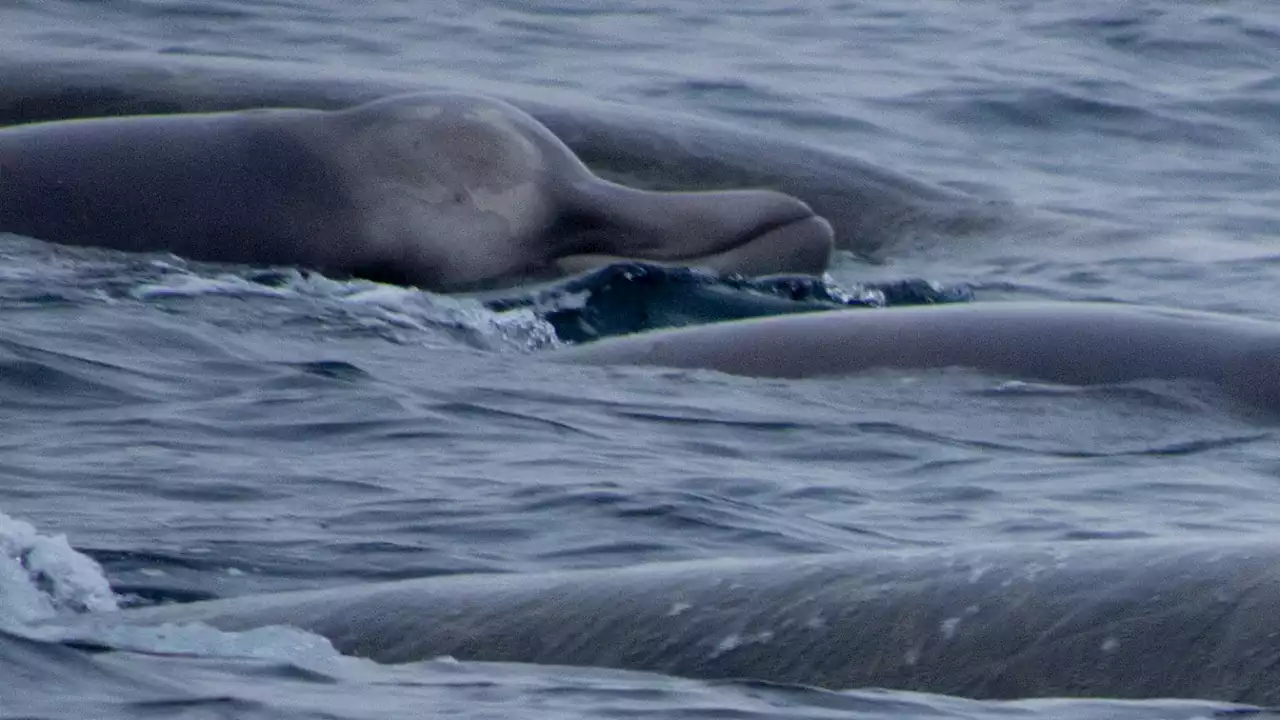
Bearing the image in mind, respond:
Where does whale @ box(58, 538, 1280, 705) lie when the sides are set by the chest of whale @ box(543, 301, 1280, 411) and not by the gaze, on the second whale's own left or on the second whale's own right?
on the second whale's own right

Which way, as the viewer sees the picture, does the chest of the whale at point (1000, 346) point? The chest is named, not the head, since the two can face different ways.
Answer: to the viewer's right

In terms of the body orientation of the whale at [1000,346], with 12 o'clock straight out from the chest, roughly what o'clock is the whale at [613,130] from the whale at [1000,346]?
the whale at [613,130] is roughly at 8 o'clock from the whale at [1000,346].
